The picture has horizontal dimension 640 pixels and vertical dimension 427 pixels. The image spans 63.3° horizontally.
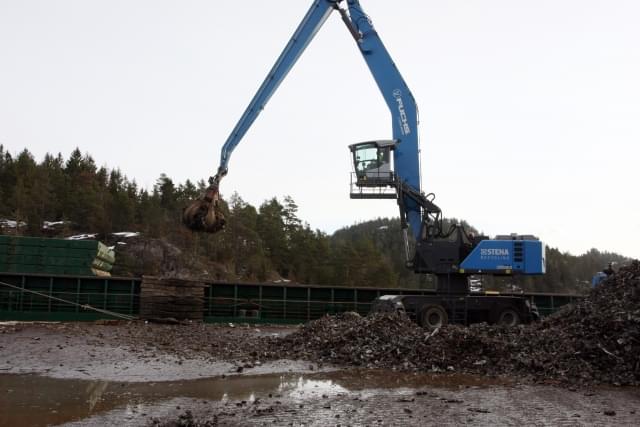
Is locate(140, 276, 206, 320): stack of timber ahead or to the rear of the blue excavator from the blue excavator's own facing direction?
ahead

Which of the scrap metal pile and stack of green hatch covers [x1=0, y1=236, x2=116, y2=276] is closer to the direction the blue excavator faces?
the stack of green hatch covers

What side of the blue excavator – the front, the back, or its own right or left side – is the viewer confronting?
left

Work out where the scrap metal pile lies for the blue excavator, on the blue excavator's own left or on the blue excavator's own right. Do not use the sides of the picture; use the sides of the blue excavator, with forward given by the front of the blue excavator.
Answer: on the blue excavator's own left

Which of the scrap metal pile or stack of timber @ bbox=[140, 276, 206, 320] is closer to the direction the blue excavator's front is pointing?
the stack of timber

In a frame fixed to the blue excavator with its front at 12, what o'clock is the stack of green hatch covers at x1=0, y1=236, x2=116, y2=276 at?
The stack of green hatch covers is roughly at 1 o'clock from the blue excavator.
